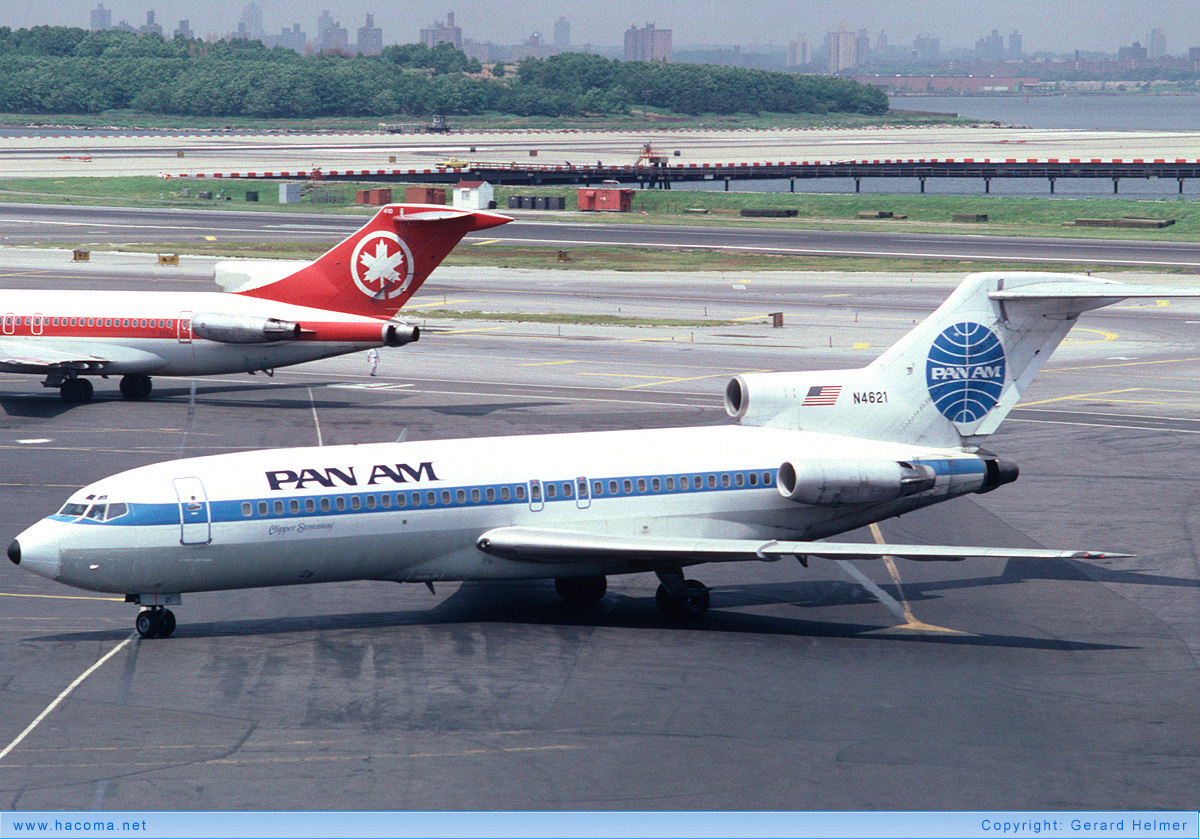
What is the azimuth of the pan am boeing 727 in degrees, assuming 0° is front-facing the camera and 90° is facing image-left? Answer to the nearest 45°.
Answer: approximately 45°
